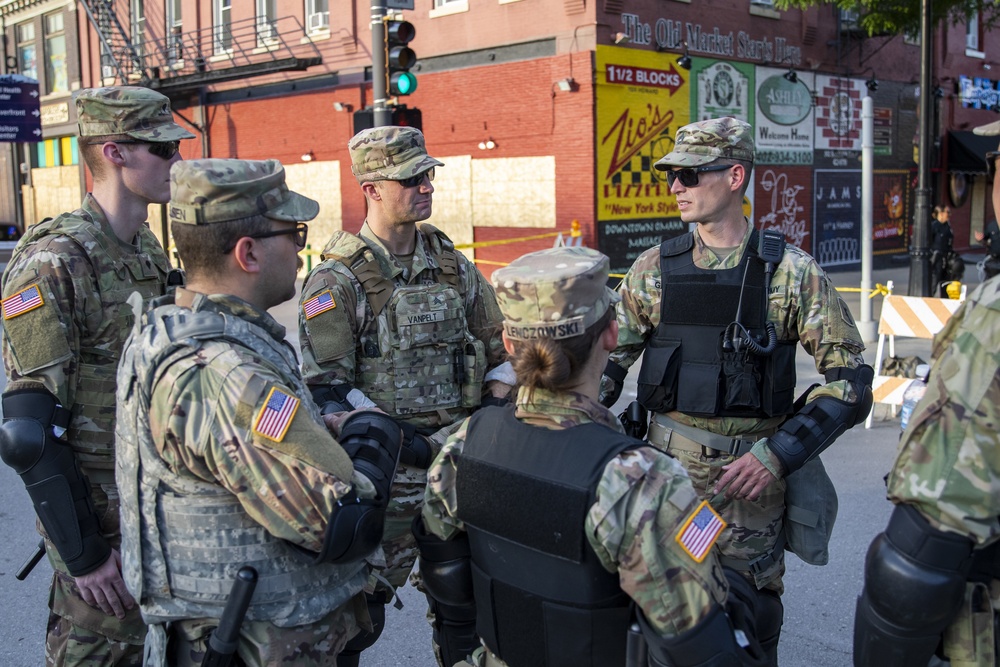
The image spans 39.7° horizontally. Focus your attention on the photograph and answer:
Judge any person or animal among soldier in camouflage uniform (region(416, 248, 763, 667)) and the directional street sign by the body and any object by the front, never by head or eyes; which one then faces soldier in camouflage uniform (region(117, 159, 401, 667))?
the directional street sign

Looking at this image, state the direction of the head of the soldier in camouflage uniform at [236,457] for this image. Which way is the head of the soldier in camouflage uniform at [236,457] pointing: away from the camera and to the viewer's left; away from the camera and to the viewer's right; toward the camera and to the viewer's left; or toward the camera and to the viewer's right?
away from the camera and to the viewer's right

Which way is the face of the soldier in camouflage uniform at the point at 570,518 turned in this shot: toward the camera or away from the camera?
away from the camera

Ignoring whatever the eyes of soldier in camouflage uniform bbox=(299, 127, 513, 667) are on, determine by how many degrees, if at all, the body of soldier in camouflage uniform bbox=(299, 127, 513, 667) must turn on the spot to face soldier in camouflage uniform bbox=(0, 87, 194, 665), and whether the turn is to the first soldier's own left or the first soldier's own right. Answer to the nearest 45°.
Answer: approximately 90° to the first soldier's own right

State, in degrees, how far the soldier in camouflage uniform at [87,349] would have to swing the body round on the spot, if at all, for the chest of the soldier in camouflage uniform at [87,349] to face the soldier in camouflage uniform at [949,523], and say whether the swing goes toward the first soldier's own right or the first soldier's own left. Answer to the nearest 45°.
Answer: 0° — they already face them

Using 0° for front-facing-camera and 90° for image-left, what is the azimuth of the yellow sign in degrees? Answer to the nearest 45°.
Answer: approximately 315°

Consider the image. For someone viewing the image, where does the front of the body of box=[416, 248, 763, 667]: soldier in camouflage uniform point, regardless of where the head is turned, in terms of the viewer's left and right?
facing away from the viewer and to the right of the viewer

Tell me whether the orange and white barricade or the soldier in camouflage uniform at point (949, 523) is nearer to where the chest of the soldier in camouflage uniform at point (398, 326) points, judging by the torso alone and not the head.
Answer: the soldier in camouflage uniform

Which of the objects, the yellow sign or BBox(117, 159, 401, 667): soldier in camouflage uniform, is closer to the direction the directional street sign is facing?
the soldier in camouflage uniform

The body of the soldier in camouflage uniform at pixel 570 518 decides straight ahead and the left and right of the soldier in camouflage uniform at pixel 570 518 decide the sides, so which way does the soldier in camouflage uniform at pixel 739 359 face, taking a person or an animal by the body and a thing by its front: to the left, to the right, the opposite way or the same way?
the opposite way

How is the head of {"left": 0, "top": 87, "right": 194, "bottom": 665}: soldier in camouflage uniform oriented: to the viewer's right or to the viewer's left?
to the viewer's right

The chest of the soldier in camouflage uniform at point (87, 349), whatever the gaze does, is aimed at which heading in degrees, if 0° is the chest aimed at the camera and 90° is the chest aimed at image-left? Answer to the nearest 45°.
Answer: approximately 315°

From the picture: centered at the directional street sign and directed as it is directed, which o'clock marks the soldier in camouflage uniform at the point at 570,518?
The soldier in camouflage uniform is roughly at 12 o'clock from the directional street sign.
